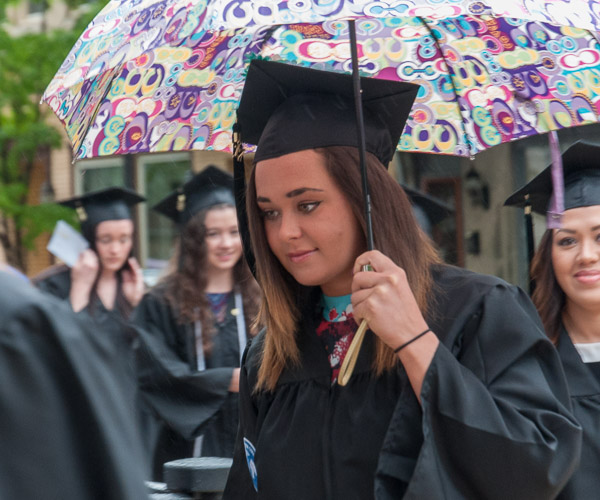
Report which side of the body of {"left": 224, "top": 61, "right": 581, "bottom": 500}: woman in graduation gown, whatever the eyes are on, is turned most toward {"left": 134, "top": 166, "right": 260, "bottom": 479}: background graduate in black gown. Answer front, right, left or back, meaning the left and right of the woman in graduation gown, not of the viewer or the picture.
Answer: right

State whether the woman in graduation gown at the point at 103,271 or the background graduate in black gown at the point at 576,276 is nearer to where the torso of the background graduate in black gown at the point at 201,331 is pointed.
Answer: the background graduate in black gown

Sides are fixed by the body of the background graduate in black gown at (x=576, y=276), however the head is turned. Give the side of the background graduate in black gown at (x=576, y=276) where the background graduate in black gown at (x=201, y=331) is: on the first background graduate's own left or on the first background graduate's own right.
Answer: on the first background graduate's own right

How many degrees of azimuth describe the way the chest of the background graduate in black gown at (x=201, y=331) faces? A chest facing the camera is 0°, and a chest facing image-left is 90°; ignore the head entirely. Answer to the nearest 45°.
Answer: approximately 315°

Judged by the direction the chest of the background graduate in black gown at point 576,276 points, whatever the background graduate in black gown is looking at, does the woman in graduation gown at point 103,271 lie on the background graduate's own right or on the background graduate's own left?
on the background graduate's own right

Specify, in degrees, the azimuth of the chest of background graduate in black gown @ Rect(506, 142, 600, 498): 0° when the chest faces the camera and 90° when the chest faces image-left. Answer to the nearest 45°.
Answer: approximately 0°
